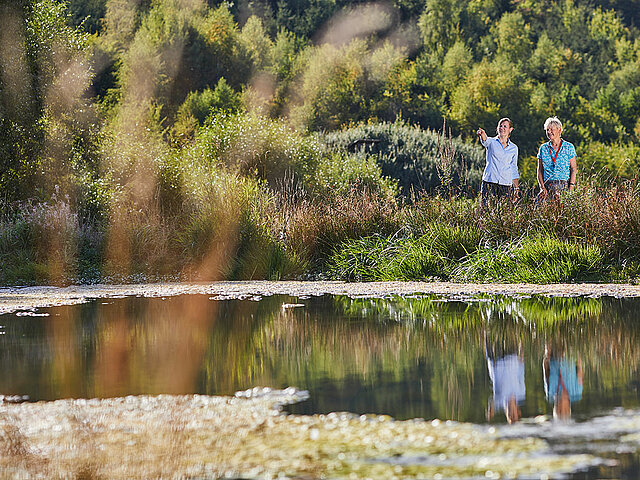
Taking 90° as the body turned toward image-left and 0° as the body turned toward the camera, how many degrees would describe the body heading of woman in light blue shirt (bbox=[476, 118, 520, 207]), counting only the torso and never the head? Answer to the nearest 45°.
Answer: approximately 0°
